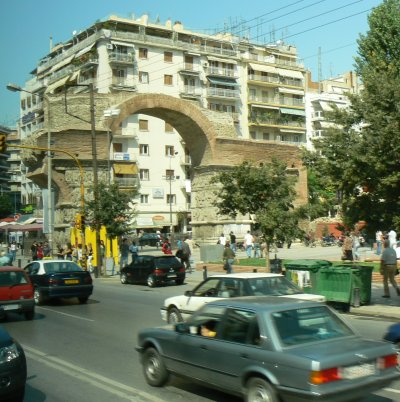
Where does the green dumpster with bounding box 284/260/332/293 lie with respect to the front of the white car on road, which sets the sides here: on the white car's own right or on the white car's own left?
on the white car's own right

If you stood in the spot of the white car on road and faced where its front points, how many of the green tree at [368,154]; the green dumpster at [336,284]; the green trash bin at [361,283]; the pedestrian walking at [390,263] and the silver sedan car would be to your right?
4

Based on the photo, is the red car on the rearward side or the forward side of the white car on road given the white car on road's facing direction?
on the forward side

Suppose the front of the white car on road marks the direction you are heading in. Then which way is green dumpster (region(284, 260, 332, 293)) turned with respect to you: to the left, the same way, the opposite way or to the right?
to the left

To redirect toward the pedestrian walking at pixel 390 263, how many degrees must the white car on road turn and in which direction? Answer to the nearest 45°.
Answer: approximately 90° to its right

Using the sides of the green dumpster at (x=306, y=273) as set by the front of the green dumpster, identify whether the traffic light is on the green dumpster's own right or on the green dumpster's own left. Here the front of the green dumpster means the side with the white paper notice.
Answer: on the green dumpster's own right

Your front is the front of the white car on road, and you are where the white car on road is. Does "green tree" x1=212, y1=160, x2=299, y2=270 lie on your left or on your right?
on your right

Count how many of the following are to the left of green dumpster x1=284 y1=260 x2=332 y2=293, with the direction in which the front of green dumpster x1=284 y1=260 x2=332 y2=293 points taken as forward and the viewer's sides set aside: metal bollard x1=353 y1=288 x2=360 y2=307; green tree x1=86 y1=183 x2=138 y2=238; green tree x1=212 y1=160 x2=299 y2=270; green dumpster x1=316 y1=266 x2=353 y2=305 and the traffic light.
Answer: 2

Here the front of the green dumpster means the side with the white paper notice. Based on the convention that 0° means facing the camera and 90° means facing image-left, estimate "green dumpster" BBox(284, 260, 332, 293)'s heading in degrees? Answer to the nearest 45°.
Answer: approximately 45°

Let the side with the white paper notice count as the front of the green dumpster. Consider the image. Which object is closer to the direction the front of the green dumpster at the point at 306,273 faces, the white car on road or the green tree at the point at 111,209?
the white car on road

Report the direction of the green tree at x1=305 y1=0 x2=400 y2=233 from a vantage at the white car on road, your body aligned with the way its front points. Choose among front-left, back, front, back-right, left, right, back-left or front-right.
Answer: right

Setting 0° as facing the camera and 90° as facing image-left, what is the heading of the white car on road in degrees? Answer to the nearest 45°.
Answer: approximately 135°

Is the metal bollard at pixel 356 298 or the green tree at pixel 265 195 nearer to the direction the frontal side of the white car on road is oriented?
the green tree

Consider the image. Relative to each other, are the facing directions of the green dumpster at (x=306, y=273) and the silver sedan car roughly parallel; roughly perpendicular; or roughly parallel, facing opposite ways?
roughly perpendicular

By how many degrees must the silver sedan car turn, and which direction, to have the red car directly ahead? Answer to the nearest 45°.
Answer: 0° — it already faces it

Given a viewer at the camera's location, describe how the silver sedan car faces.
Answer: facing away from the viewer and to the left of the viewer

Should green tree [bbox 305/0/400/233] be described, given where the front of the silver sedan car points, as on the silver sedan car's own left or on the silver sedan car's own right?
on the silver sedan car's own right
